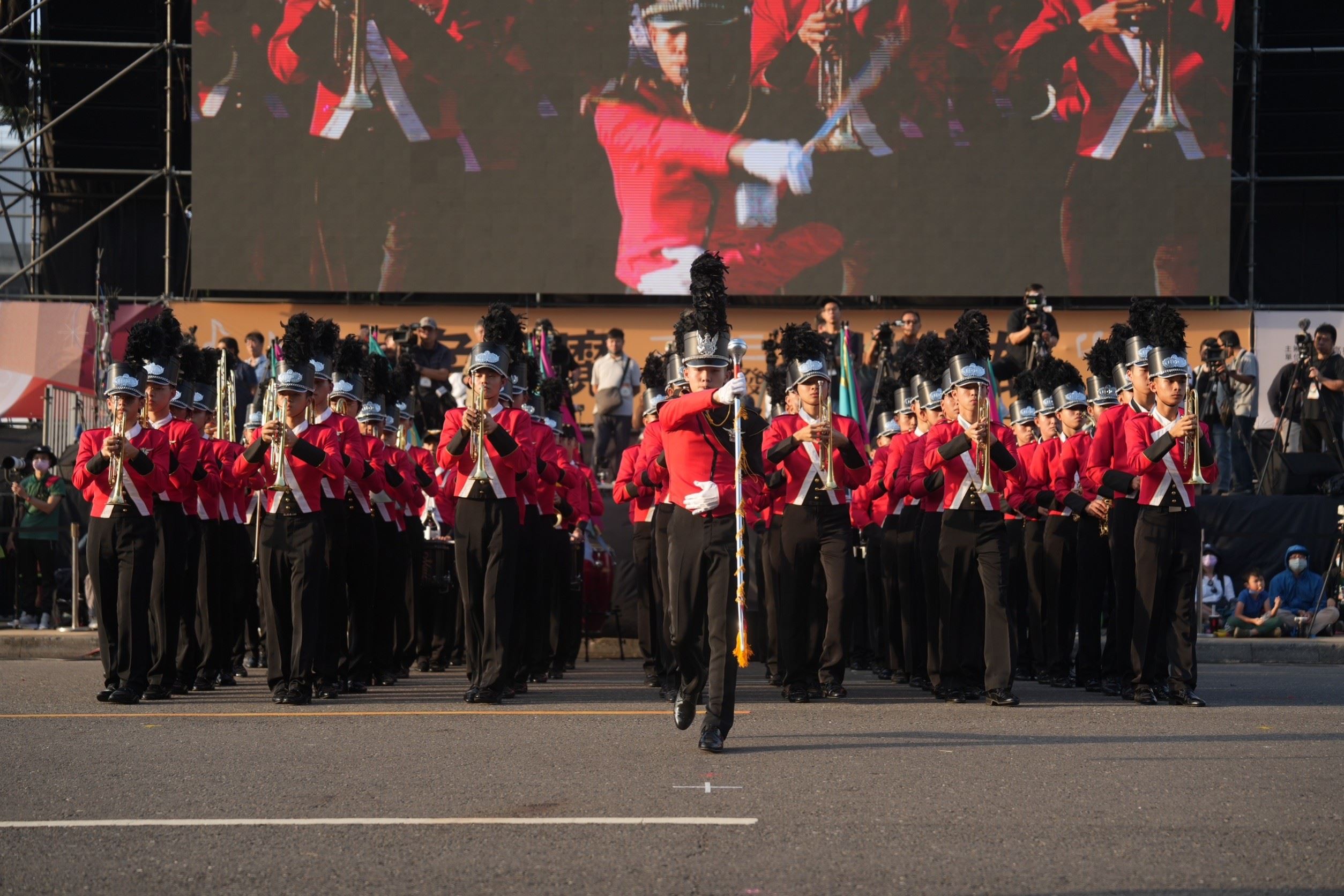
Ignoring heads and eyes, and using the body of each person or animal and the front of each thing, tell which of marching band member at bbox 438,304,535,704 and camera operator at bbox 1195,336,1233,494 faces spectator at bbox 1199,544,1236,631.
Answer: camera operator at bbox 1195,336,1233,494

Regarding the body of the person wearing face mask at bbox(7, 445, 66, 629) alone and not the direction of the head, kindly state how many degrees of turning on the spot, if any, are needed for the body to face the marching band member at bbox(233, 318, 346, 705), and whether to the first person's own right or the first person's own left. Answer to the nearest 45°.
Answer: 0° — they already face them

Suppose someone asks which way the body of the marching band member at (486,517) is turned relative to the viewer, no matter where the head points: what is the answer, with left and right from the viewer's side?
facing the viewer

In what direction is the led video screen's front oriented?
toward the camera

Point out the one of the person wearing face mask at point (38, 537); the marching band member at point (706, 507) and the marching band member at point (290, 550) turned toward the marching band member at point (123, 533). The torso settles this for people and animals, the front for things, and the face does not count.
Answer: the person wearing face mask

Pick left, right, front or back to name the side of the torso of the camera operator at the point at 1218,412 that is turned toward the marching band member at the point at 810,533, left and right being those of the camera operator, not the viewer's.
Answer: front

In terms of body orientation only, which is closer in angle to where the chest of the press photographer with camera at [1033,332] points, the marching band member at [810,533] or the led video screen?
the marching band member

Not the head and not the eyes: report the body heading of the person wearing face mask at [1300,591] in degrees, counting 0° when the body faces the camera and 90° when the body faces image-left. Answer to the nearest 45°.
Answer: approximately 0°

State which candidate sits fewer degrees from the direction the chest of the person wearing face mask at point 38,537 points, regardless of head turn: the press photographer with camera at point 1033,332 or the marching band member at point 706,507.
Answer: the marching band member

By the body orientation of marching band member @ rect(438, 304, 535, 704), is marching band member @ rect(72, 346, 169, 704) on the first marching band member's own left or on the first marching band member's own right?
on the first marching band member's own right

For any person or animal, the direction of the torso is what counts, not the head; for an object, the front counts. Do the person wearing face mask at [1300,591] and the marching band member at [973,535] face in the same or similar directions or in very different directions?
same or similar directions

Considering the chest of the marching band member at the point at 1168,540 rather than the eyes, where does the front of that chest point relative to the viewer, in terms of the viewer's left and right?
facing the viewer and to the right of the viewer

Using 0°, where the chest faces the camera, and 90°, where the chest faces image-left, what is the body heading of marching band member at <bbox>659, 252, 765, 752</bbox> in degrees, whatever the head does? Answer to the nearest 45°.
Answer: approximately 0°
